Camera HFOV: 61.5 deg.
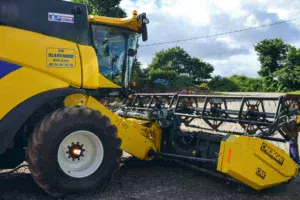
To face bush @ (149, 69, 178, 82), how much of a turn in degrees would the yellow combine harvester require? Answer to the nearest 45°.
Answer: approximately 45° to its left

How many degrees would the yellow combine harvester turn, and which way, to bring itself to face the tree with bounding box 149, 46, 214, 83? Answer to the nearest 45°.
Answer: approximately 45° to its left

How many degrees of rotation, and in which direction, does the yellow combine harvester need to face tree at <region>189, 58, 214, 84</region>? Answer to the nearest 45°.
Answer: approximately 45° to its left

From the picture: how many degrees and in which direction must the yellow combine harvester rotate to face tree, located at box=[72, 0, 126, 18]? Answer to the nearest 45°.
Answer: approximately 45° to its left

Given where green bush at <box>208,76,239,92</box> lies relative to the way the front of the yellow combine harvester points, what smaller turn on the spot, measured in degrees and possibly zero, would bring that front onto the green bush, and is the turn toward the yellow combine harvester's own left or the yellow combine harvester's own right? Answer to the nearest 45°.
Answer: approximately 45° to the yellow combine harvester's own left

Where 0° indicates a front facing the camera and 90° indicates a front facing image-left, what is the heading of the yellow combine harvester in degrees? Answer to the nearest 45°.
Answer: approximately 225°
